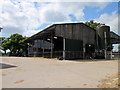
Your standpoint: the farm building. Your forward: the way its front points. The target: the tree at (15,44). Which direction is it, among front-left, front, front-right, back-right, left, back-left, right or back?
back-right

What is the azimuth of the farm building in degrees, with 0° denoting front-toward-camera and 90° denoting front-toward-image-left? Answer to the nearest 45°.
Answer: approximately 0°
